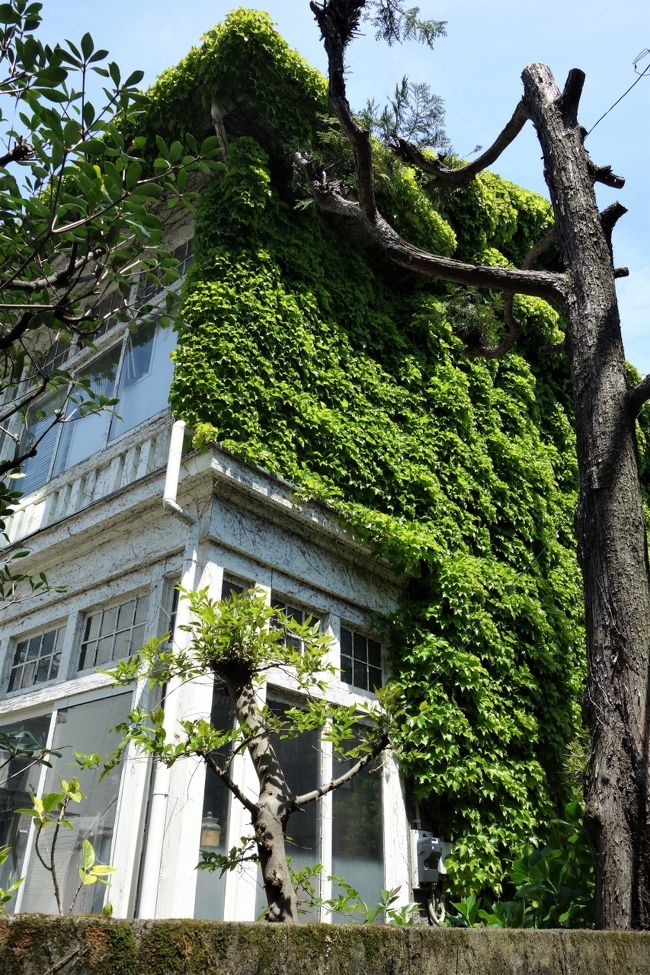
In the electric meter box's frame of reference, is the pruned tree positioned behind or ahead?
ahead

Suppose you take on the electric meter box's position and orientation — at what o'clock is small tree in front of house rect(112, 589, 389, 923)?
The small tree in front of house is roughly at 2 o'clock from the electric meter box.

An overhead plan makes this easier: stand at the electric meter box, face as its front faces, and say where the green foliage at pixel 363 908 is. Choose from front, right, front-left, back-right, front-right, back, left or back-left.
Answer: right

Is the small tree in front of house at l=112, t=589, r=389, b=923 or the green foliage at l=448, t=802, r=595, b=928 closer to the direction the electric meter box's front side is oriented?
the green foliage

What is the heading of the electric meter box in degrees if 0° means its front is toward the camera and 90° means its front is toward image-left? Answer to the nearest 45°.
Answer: approximately 315°

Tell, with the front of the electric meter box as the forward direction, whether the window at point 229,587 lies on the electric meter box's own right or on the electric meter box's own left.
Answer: on the electric meter box's own right
